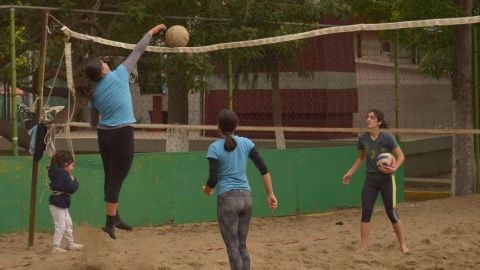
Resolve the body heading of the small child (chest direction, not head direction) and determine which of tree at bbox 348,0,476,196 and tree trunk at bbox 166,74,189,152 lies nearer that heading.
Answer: the tree

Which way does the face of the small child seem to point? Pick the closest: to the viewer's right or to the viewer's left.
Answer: to the viewer's right

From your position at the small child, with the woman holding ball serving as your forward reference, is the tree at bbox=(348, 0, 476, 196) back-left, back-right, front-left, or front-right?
front-left

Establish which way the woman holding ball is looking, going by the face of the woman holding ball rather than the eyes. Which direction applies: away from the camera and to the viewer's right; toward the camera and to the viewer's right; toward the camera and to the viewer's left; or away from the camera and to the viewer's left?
toward the camera and to the viewer's left

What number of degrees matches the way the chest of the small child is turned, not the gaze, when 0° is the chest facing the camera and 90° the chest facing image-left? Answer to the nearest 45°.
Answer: approximately 270°

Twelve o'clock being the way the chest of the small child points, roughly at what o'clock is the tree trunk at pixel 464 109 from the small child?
The tree trunk is roughly at 11 o'clock from the small child.

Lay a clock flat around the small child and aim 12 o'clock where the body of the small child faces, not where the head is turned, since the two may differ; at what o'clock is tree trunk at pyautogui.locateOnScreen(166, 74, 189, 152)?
The tree trunk is roughly at 10 o'clock from the small child.

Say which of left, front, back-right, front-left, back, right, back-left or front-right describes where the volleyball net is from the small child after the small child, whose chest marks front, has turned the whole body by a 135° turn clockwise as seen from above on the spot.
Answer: back

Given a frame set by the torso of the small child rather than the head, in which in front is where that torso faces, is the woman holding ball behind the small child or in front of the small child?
in front

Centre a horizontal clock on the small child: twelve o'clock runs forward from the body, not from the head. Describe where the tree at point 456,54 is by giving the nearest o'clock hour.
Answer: The tree is roughly at 11 o'clock from the small child.
